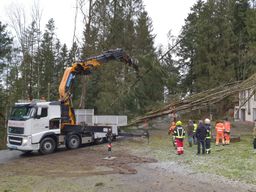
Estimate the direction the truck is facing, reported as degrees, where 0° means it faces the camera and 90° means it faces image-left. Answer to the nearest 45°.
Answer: approximately 45°

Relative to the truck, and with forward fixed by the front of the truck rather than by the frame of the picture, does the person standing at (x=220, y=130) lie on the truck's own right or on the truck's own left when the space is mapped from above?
on the truck's own left
